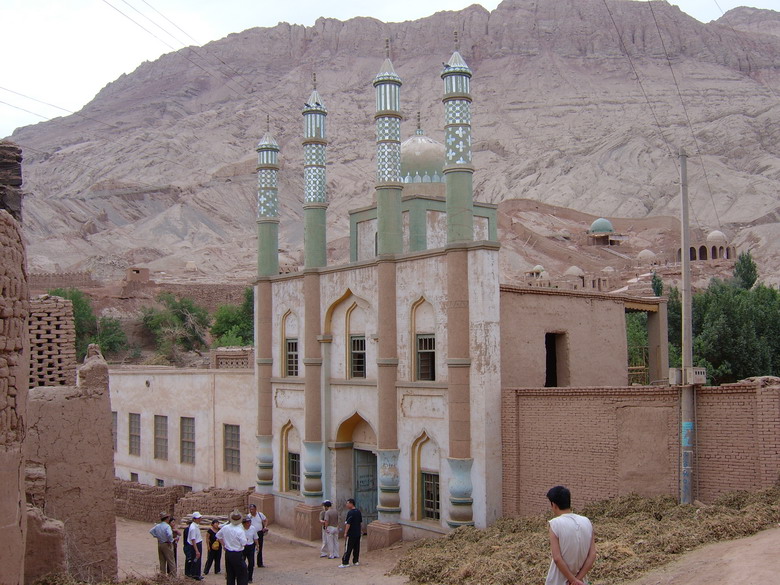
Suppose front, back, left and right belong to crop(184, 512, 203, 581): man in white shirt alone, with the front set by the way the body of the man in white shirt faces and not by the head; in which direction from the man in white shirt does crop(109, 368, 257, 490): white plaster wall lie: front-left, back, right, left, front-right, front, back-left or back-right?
left

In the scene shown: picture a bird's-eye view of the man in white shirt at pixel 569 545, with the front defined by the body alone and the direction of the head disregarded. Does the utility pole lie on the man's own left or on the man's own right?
on the man's own right

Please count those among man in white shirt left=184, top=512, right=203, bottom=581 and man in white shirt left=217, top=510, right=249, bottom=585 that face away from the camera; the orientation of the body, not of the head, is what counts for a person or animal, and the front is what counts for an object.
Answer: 1

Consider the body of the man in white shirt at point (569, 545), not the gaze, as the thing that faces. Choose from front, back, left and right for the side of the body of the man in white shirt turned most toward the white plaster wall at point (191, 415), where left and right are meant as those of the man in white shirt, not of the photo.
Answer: front

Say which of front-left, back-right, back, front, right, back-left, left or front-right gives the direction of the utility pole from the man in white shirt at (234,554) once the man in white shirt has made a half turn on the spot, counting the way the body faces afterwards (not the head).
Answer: left

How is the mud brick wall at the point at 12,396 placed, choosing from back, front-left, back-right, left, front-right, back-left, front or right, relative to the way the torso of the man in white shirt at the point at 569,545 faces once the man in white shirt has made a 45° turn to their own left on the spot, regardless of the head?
front

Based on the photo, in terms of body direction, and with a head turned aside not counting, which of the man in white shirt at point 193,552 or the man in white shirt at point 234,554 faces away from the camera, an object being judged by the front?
the man in white shirt at point 234,554

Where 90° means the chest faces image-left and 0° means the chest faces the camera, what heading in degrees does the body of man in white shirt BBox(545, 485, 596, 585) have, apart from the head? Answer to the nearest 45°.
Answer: approximately 135°

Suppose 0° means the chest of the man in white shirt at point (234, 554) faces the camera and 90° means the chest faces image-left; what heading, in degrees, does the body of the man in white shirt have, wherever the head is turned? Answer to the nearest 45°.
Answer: approximately 180°

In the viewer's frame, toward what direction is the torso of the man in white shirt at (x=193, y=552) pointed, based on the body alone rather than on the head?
to the viewer's right

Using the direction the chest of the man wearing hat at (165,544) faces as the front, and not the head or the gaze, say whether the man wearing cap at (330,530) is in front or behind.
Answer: in front
